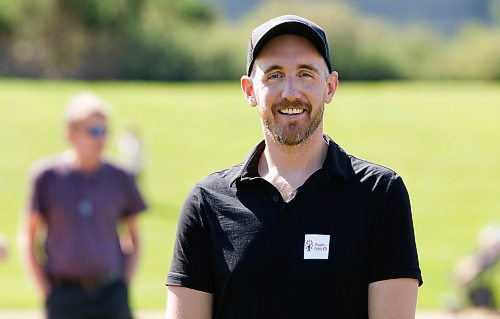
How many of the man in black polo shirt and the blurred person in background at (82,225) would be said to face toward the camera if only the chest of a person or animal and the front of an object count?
2

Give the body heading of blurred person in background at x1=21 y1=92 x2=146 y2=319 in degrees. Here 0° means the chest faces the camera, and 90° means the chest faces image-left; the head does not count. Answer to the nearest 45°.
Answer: approximately 0°

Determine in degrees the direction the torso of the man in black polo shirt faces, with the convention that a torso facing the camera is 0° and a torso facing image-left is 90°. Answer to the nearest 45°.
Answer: approximately 0°

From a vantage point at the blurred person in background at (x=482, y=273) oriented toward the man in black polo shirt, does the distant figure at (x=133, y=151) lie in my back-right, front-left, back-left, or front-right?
back-right

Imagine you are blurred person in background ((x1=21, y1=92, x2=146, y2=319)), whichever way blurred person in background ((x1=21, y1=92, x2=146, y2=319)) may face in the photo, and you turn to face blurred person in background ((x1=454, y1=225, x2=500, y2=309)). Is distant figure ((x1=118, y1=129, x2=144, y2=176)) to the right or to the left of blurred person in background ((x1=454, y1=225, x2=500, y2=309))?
left

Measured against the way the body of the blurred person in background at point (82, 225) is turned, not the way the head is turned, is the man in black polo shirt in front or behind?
in front

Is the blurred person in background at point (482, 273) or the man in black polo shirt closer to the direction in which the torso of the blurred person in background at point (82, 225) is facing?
the man in black polo shirt

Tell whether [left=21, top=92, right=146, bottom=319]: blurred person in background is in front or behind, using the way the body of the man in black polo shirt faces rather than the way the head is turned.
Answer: behind

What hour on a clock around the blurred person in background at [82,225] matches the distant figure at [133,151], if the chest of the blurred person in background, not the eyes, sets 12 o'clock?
The distant figure is roughly at 6 o'clock from the blurred person in background.

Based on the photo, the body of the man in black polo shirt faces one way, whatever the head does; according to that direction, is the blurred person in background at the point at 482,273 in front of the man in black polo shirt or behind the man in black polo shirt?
behind
